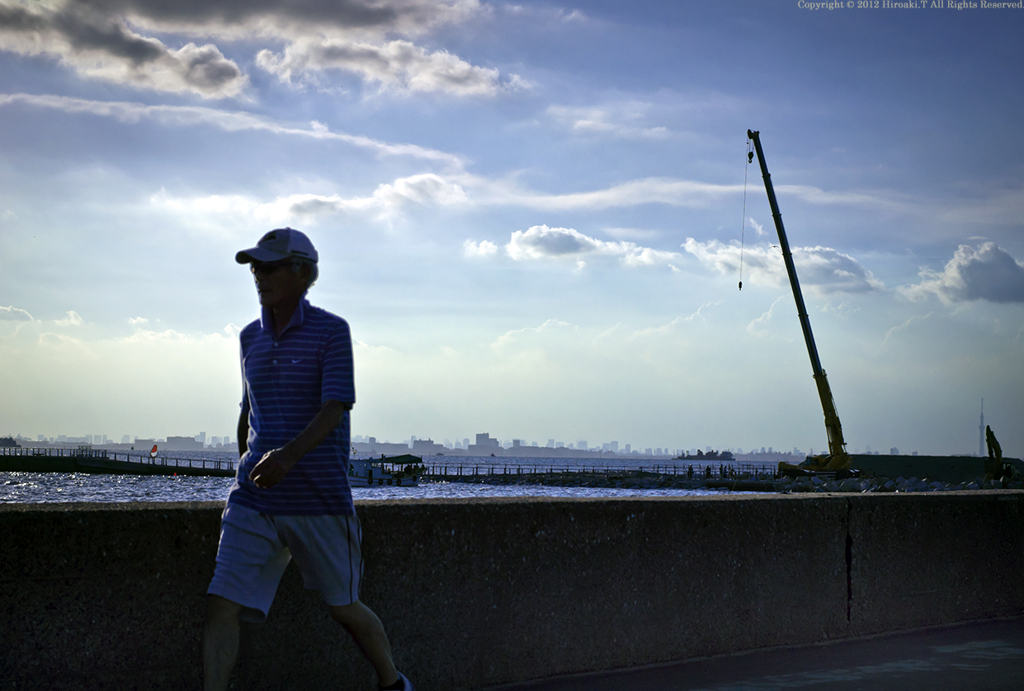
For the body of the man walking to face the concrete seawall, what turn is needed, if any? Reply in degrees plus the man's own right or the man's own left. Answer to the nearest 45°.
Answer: approximately 180°

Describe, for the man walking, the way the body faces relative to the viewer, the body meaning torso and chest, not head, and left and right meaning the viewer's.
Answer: facing the viewer and to the left of the viewer
